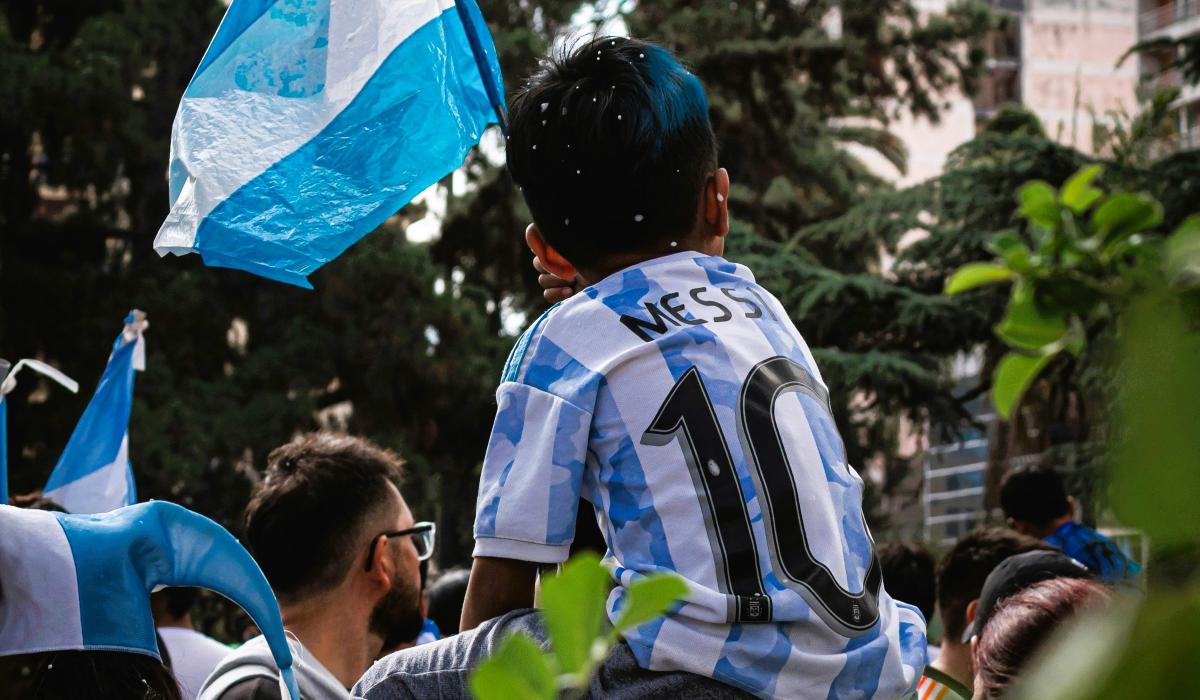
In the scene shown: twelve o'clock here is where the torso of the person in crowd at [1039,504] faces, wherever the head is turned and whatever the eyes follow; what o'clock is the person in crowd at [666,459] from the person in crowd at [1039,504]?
the person in crowd at [666,459] is roughly at 6 o'clock from the person in crowd at [1039,504].

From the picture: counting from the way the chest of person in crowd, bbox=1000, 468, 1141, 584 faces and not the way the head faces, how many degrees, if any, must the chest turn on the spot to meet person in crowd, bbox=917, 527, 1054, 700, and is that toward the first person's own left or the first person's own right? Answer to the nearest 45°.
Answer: approximately 180°

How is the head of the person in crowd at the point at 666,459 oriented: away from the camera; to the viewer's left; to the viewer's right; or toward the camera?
away from the camera

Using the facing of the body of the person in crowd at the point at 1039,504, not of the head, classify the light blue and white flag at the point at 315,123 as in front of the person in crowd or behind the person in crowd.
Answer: behind

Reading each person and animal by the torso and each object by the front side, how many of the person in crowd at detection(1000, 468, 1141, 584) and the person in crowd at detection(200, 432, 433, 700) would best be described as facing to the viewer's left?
0

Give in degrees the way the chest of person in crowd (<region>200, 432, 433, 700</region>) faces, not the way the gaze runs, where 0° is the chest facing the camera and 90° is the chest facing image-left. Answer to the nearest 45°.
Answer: approximately 225°

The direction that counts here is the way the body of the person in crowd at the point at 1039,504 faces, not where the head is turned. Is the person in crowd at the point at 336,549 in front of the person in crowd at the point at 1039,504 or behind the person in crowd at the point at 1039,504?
behind

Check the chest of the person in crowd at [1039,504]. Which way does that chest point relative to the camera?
away from the camera
